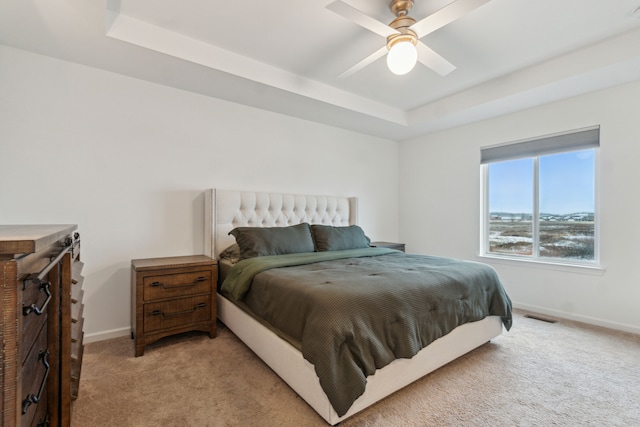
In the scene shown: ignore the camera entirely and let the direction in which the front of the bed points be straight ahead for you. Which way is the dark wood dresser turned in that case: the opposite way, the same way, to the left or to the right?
to the left

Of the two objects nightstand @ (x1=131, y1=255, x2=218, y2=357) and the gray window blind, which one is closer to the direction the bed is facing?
the gray window blind

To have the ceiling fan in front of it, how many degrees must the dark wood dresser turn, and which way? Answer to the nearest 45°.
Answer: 0° — it already faces it

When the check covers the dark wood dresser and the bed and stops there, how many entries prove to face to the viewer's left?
0

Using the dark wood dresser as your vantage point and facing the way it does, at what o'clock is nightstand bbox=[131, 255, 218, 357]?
The nightstand is roughly at 10 o'clock from the dark wood dresser.

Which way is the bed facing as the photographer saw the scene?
facing the viewer and to the right of the viewer

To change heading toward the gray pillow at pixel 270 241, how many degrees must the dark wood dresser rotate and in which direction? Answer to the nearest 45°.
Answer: approximately 45° to its left

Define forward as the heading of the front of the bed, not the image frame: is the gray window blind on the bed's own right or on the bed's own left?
on the bed's own left

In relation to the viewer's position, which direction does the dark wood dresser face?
facing to the right of the viewer

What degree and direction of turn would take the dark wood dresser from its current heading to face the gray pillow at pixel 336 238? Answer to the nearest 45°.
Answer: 0° — it already faces it

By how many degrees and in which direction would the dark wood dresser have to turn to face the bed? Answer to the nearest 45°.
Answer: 0° — it already faces it
